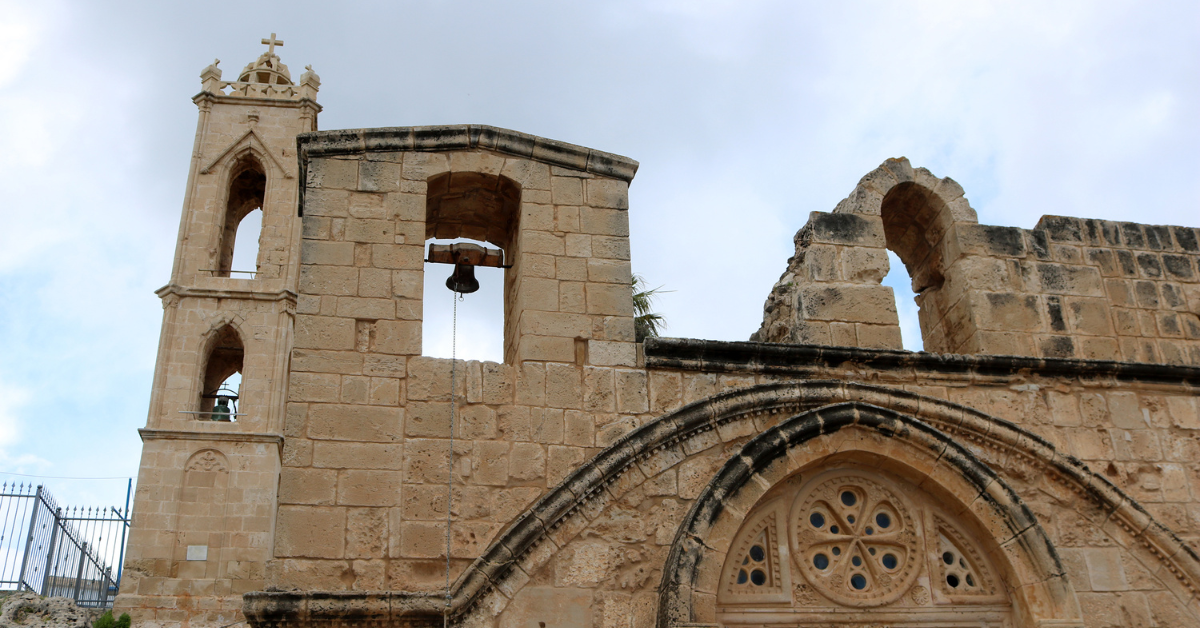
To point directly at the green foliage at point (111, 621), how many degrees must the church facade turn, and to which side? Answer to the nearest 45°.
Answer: approximately 135° to its right

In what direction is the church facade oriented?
toward the camera

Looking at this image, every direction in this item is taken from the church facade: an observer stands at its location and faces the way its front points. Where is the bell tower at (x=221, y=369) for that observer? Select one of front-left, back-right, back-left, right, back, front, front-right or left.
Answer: back-right
